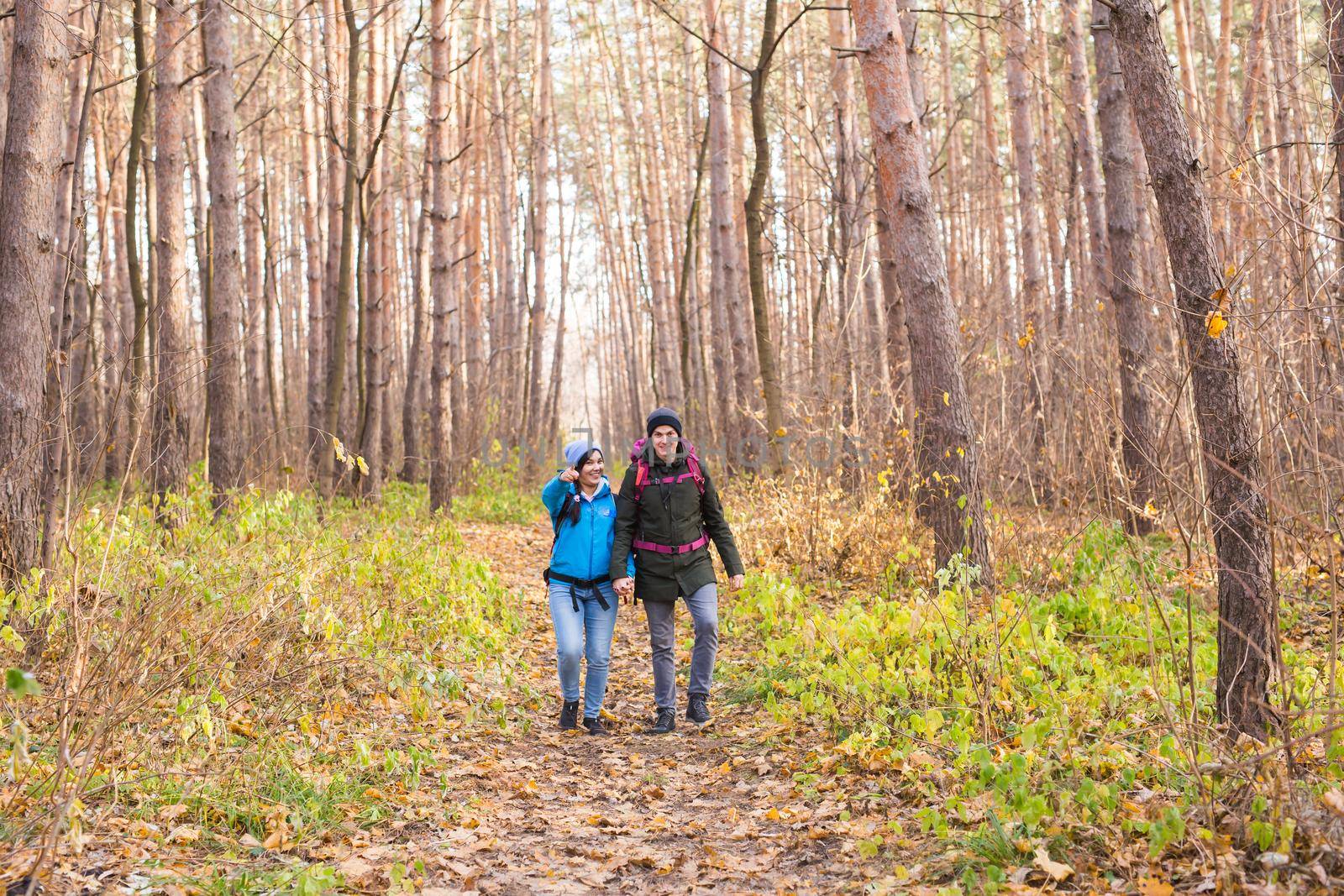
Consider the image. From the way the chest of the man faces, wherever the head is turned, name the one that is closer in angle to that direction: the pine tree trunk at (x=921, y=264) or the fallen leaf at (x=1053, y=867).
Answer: the fallen leaf

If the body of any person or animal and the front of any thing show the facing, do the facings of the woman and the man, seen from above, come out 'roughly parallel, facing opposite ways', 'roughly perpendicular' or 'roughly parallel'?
roughly parallel

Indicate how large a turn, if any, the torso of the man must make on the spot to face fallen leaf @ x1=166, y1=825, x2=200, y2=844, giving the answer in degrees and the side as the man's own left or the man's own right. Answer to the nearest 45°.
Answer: approximately 45° to the man's own right

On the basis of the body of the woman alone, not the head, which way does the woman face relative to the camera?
toward the camera

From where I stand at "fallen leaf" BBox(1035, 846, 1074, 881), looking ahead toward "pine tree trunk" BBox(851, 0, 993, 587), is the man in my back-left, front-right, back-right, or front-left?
front-left

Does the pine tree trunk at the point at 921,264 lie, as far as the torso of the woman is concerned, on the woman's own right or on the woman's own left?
on the woman's own left

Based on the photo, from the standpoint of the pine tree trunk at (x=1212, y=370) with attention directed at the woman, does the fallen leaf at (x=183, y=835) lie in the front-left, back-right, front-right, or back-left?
front-left

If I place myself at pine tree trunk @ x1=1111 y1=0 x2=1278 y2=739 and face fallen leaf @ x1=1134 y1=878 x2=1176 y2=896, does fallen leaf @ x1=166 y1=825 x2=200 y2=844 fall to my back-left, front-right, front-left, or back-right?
front-right

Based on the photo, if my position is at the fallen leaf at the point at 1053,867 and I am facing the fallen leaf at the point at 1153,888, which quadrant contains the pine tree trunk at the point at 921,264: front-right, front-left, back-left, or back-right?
back-left

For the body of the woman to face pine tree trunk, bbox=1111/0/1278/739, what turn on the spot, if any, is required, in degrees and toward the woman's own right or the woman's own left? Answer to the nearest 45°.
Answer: approximately 45° to the woman's own left

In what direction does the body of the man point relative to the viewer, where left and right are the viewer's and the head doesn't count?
facing the viewer

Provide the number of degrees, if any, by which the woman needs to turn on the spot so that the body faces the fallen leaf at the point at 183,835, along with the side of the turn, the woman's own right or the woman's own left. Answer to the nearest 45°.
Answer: approximately 45° to the woman's own right

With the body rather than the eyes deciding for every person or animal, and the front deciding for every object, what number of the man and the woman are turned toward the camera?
2
